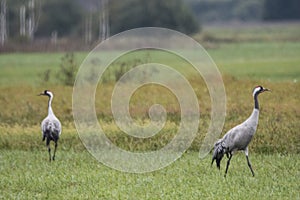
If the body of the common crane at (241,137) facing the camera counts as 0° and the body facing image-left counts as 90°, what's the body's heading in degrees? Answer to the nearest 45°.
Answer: approximately 270°
